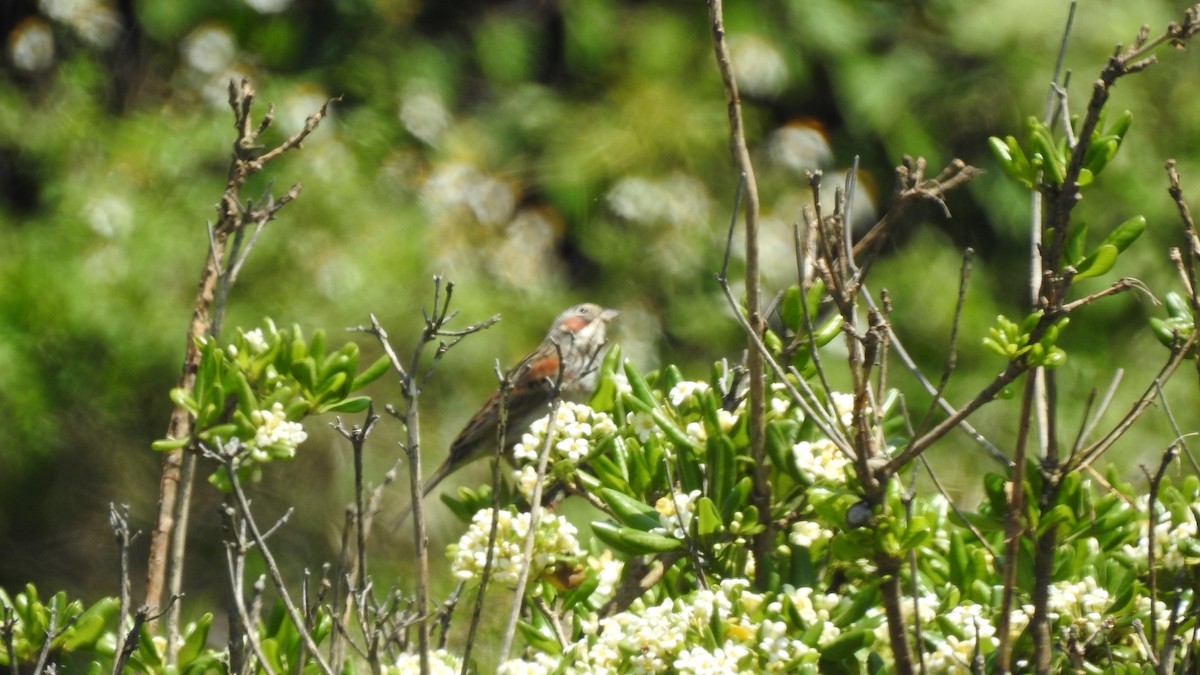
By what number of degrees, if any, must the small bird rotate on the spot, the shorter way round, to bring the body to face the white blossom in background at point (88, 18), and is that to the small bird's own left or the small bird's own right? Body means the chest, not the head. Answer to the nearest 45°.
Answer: approximately 90° to the small bird's own left

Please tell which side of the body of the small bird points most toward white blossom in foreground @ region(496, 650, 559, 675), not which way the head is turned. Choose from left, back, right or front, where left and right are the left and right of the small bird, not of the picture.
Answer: right

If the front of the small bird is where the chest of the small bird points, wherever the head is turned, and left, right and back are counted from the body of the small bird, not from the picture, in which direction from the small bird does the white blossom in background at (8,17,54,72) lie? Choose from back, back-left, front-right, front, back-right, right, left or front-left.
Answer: back

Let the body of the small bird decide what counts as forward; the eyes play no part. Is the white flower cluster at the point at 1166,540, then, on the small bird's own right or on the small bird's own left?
on the small bird's own right

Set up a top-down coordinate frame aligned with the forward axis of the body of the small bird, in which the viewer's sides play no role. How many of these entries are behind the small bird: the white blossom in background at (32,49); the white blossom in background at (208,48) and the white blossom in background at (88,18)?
3

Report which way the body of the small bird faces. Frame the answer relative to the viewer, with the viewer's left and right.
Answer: facing to the right of the viewer

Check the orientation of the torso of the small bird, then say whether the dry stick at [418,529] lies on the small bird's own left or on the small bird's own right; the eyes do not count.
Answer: on the small bird's own right

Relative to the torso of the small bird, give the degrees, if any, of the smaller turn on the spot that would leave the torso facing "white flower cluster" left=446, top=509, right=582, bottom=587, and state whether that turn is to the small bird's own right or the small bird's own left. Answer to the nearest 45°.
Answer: approximately 90° to the small bird's own right
